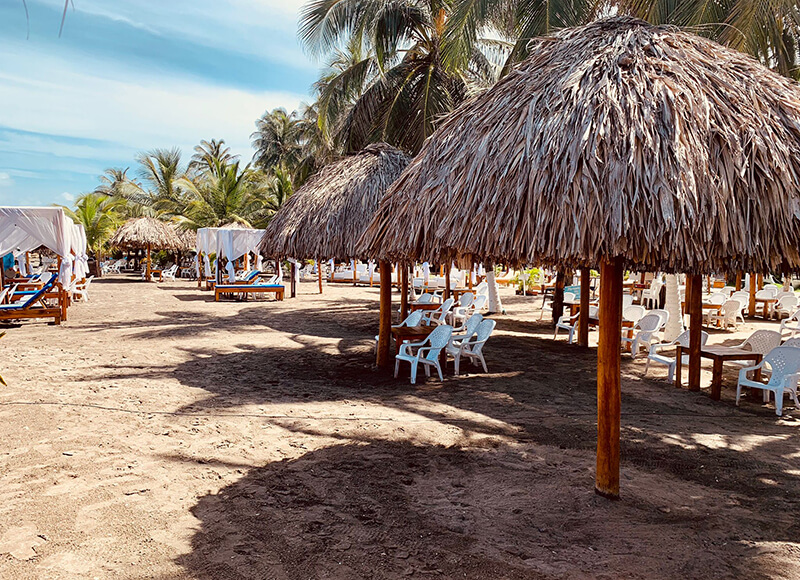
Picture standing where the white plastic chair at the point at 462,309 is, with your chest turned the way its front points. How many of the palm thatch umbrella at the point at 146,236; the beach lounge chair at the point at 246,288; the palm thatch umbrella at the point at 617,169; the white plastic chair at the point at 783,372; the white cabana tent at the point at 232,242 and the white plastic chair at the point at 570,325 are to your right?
3

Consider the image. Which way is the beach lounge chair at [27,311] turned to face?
to the viewer's left

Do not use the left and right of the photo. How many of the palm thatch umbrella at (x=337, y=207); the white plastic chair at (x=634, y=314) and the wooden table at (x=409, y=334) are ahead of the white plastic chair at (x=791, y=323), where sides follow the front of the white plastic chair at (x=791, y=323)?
3

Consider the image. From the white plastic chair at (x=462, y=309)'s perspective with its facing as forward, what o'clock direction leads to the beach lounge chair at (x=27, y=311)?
The beach lounge chair is roughly at 1 o'clock from the white plastic chair.

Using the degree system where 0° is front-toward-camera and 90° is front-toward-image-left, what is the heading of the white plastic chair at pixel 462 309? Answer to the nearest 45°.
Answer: approximately 45°

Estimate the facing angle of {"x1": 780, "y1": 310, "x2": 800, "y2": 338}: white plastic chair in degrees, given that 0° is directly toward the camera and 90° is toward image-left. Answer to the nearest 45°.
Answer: approximately 45°

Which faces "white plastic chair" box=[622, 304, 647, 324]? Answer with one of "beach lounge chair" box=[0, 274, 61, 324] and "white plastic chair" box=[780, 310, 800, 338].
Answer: "white plastic chair" box=[780, 310, 800, 338]

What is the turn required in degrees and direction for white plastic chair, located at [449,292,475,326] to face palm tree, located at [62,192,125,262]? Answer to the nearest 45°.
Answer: approximately 90° to its right
